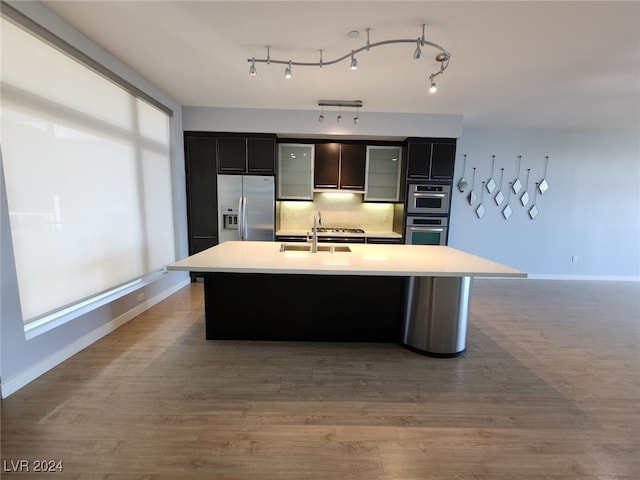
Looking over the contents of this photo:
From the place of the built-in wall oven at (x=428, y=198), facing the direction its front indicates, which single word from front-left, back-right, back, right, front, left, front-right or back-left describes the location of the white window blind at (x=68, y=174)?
front-right

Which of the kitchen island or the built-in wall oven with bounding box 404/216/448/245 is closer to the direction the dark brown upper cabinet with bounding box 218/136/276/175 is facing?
the kitchen island

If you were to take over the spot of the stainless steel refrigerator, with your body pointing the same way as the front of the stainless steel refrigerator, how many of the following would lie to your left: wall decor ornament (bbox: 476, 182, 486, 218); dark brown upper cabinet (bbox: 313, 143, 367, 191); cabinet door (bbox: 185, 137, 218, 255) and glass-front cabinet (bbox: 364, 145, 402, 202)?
3

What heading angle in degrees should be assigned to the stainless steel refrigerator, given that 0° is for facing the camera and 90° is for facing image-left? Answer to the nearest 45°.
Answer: approximately 0°

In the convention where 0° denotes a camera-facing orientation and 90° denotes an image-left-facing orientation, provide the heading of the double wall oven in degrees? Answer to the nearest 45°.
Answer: approximately 0°

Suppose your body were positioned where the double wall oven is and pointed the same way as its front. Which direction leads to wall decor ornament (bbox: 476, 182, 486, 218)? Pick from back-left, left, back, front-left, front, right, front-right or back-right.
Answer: back-left
